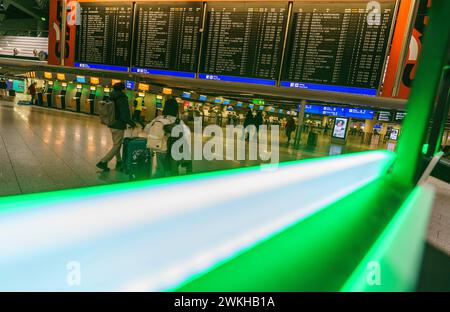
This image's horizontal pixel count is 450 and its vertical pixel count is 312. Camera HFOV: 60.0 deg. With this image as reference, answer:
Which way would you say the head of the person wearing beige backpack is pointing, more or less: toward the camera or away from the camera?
away from the camera

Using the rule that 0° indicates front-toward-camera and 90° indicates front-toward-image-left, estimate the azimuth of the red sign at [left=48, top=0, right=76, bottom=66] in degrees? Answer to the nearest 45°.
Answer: approximately 0°

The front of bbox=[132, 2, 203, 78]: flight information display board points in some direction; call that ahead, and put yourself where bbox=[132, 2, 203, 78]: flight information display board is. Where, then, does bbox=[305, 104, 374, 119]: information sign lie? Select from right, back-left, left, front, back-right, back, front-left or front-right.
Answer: back-left

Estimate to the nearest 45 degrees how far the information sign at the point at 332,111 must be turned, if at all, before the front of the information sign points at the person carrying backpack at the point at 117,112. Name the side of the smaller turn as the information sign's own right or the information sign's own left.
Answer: approximately 45° to the information sign's own right

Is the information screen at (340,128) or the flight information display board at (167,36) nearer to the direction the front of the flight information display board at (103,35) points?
the flight information display board
